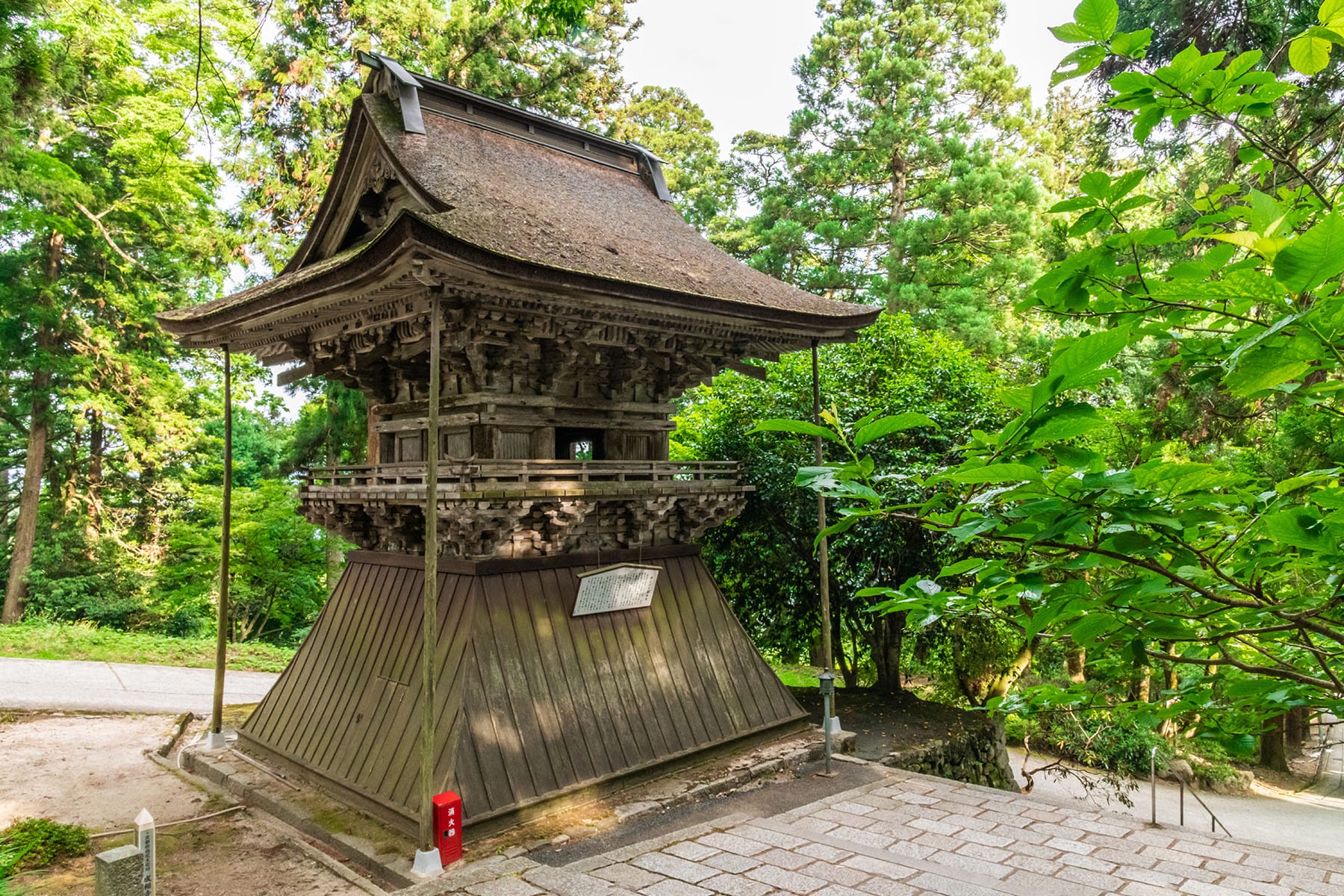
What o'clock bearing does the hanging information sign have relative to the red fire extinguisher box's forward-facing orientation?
The hanging information sign is roughly at 9 o'clock from the red fire extinguisher box.

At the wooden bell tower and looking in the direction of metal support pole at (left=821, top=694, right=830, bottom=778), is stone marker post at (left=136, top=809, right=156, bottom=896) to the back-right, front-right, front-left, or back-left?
back-right

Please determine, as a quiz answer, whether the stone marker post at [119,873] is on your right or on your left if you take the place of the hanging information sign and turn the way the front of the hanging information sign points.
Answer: on your right

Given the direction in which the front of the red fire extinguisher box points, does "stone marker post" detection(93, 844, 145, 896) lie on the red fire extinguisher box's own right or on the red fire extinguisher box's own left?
on the red fire extinguisher box's own right

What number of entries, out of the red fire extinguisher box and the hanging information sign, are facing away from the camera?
0

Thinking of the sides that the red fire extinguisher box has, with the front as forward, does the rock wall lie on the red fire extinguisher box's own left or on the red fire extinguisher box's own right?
on the red fire extinguisher box's own left

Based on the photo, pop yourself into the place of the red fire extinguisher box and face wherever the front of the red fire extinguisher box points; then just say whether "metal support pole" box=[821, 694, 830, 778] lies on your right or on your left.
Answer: on your left

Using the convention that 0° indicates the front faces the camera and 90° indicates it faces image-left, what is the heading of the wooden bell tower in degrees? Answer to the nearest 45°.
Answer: approximately 315°

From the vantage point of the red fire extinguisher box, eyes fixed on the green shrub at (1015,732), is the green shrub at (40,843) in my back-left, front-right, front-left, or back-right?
back-left

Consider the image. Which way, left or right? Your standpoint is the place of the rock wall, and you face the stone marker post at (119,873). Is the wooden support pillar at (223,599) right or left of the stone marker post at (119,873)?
right

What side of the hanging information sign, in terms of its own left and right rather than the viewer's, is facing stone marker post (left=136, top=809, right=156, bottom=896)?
right

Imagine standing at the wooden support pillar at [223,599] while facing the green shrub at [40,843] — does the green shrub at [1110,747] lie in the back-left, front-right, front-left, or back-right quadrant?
back-left

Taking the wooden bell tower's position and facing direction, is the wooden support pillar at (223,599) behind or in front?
behind
